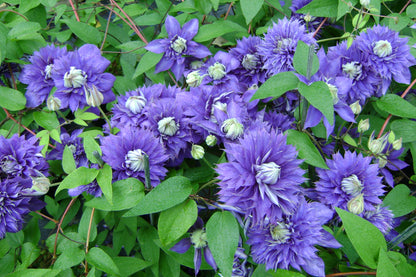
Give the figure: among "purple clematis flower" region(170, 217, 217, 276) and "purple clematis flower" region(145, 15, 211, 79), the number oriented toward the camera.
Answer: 2

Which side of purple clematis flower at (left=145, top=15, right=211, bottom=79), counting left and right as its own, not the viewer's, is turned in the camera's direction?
front

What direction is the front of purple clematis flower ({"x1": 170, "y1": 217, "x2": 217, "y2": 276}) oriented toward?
toward the camera
